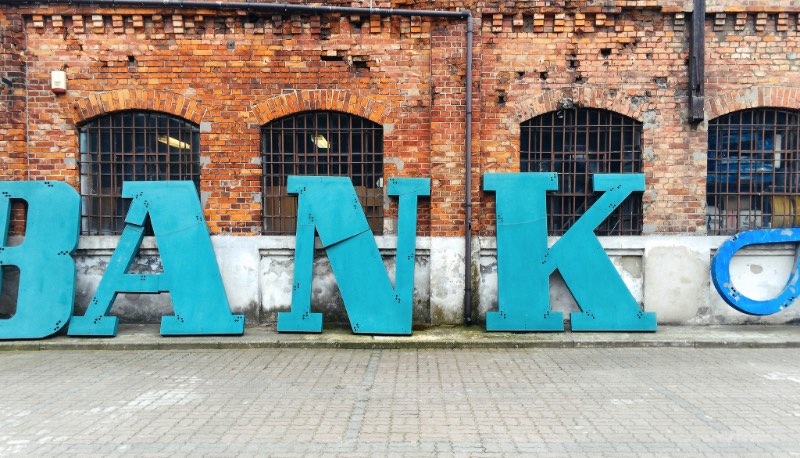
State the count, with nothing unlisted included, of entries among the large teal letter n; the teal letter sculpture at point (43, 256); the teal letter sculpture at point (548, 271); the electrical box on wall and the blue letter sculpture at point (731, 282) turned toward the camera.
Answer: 5

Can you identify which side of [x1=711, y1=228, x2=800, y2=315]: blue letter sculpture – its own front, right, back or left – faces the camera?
front

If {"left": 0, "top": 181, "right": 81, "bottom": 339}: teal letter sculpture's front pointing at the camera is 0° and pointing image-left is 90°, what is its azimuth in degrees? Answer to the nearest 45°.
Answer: approximately 0°

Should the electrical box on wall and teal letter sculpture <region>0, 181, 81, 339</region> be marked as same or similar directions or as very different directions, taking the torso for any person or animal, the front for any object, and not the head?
same or similar directions

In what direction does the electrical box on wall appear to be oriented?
toward the camera

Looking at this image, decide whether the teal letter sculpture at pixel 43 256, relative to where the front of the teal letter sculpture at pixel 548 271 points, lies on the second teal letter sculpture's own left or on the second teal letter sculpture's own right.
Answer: on the second teal letter sculpture's own right

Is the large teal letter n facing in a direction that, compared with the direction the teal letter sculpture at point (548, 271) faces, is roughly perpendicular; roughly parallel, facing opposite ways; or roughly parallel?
roughly parallel

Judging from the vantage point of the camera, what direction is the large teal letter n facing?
facing the viewer

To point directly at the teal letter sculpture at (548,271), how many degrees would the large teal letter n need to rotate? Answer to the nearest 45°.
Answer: approximately 90° to its left

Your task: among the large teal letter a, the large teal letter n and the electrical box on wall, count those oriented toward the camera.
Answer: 3

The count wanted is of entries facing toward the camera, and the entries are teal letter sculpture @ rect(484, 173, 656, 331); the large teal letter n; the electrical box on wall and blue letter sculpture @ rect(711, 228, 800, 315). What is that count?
4

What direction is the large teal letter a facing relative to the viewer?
toward the camera
